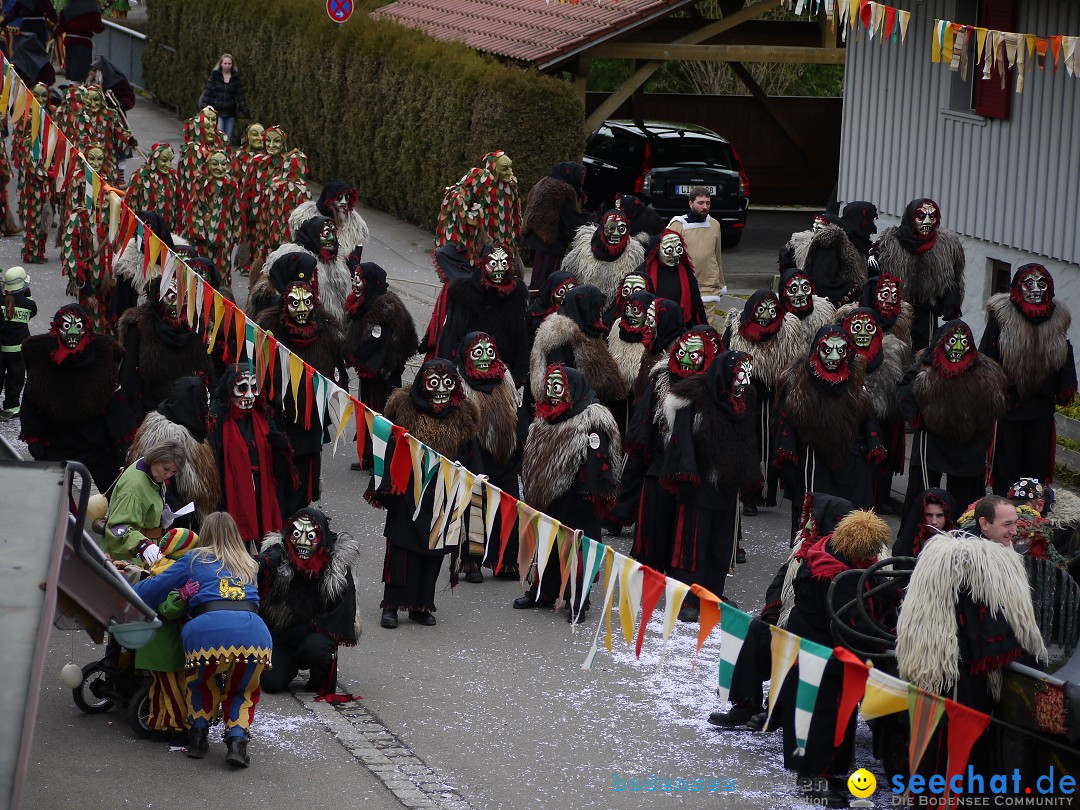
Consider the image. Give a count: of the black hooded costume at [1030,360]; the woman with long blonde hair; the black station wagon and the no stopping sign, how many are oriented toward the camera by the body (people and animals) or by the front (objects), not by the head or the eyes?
2

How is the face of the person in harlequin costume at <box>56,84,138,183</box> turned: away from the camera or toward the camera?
toward the camera

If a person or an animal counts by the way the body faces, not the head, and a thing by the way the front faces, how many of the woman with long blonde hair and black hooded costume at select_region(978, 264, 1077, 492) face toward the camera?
1

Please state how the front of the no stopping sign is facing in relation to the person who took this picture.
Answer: facing the viewer

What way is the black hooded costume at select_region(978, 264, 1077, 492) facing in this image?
toward the camera

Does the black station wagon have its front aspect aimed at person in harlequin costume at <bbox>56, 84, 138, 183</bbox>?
no

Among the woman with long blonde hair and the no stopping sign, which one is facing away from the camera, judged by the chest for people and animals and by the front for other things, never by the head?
the woman with long blonde hair

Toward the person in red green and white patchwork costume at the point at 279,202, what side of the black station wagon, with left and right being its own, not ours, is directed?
left

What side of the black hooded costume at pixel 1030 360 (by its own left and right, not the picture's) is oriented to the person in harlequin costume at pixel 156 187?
right

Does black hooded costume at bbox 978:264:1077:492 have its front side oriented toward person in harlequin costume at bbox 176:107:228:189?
no

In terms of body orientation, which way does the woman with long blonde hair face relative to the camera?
away from the camera

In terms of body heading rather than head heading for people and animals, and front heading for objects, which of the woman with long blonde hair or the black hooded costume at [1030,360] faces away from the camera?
the woman with long blonde hair

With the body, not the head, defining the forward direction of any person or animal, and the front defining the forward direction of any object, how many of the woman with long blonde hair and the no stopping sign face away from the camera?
1

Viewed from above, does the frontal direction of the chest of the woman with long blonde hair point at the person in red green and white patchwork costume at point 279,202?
yes

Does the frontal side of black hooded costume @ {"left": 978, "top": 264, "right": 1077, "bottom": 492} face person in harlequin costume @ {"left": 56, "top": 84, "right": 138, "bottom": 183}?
no

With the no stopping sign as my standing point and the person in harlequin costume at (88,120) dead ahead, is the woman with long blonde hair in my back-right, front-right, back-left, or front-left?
front-left

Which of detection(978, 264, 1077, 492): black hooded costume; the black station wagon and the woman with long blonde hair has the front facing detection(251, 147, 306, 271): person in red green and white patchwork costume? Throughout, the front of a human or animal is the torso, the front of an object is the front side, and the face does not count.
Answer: the woman with long blonde hair

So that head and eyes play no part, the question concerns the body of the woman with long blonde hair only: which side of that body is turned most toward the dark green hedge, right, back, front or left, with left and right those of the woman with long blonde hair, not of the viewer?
front

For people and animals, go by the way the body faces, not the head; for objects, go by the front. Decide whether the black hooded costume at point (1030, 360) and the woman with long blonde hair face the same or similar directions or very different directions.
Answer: very different directions

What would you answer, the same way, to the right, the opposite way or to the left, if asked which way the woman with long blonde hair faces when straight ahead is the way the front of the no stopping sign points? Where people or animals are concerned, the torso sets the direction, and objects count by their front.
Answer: the opposite way

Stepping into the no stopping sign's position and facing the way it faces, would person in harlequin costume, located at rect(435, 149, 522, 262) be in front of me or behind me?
in front
